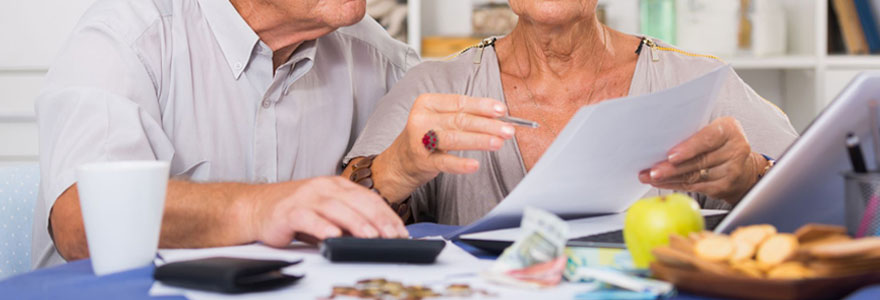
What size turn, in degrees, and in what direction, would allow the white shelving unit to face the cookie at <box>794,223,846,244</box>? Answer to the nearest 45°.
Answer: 0° — it already faces it

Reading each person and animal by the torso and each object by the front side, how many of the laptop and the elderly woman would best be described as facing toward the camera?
1

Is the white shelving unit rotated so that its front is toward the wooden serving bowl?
yes

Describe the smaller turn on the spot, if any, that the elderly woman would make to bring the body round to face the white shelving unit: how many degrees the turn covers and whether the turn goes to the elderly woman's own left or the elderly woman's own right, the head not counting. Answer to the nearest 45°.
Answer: approximately 135° to the elderly woman's own left

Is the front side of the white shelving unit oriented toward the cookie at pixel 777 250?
yes
